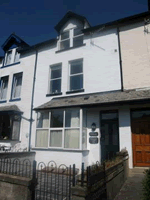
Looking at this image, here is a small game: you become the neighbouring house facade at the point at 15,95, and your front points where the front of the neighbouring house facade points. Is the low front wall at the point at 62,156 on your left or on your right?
on your left

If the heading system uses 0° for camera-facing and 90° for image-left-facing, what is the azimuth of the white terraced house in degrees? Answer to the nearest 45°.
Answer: approximately 45°

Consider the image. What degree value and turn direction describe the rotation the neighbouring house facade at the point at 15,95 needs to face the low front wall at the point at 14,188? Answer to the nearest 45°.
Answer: approximately 45° to its left

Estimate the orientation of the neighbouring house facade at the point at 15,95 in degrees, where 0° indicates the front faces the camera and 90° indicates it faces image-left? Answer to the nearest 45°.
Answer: approximately 45°

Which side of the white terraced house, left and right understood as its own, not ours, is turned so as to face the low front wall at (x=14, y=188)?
front
